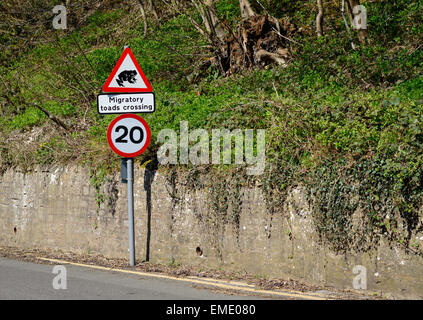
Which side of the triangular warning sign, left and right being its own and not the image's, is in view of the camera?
front

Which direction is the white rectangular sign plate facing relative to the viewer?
toward the camera

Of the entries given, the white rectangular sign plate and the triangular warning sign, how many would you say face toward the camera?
2
